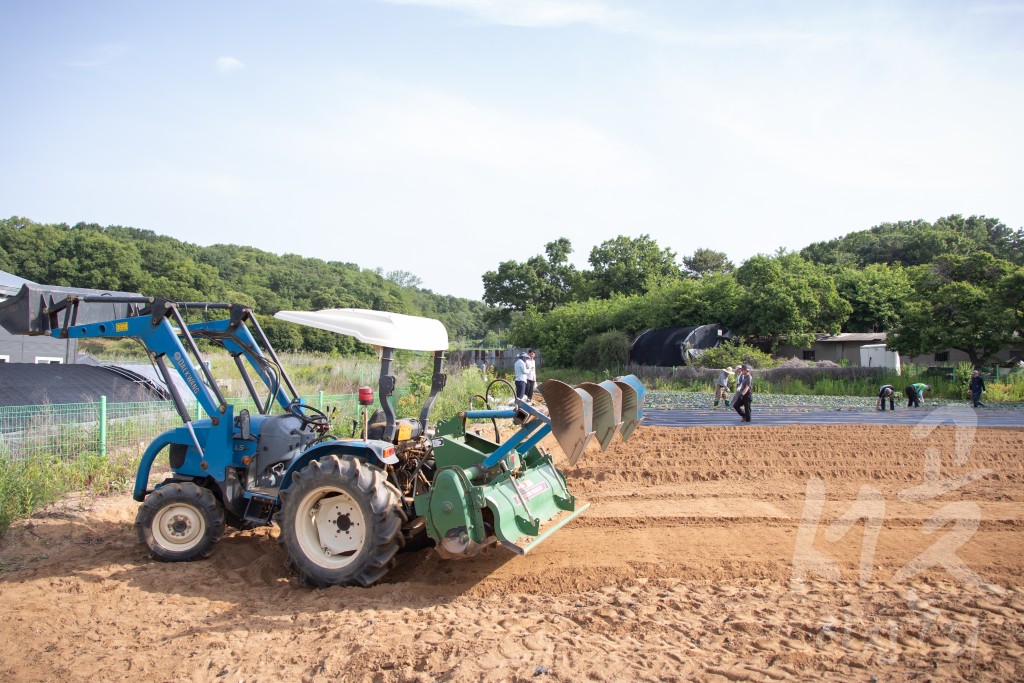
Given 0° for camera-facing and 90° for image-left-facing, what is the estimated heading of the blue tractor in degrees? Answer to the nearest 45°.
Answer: approximately 135°

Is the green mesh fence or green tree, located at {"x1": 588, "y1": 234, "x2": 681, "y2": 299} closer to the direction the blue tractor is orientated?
the green mesh fence

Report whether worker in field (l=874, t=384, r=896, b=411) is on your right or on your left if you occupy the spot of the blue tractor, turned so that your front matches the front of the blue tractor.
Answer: on your right
